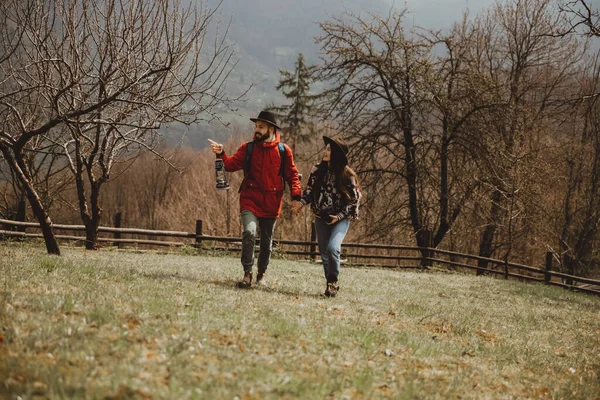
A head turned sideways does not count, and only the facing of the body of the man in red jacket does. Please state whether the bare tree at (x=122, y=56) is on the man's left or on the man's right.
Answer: on the man's right

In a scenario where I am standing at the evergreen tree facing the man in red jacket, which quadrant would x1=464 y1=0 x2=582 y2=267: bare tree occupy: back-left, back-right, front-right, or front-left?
front-left

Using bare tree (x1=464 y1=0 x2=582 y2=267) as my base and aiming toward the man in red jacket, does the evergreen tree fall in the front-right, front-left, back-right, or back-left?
back-right

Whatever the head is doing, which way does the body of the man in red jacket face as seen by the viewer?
toward the camera

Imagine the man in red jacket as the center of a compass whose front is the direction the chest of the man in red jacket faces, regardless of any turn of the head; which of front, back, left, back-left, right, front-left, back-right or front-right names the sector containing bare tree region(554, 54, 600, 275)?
back-left

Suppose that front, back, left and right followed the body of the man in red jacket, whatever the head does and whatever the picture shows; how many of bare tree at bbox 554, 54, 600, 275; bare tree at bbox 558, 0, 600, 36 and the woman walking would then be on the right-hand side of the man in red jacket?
0

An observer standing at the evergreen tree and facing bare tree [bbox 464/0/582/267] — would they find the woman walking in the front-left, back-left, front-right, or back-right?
front-right

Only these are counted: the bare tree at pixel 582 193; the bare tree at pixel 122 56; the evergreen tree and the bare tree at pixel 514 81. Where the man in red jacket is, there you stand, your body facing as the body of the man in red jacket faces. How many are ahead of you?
0

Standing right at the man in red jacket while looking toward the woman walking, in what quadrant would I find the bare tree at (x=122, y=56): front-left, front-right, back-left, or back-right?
back-left

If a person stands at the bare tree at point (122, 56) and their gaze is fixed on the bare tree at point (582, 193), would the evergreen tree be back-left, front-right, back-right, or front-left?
front-left

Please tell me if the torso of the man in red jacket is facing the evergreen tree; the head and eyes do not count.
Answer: no

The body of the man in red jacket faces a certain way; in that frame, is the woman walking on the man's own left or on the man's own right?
on the man's own left

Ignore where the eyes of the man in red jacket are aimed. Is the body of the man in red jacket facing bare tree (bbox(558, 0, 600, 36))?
no

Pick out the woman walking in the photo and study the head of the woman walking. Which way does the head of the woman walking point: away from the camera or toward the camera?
toward the camera

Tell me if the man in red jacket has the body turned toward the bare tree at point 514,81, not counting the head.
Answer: no
